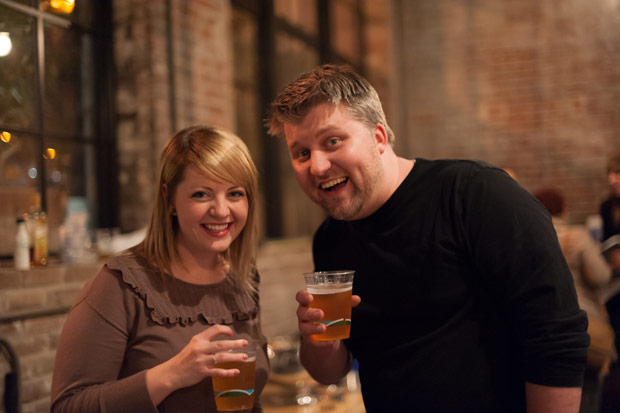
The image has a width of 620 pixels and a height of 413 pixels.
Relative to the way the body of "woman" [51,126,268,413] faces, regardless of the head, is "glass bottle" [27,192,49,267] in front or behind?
behind

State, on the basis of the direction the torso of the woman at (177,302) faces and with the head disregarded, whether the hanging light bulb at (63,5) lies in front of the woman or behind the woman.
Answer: behind

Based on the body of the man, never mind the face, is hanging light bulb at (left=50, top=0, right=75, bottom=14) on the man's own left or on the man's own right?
on the man's own right

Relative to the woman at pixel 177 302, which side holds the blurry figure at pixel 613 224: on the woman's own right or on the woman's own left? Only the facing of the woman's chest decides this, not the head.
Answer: on the woman's own left

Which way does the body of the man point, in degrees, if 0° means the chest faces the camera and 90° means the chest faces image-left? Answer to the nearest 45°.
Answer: approximately 45°

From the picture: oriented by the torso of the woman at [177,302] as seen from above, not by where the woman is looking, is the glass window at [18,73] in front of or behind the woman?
behind

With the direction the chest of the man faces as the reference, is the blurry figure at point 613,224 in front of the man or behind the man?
behind

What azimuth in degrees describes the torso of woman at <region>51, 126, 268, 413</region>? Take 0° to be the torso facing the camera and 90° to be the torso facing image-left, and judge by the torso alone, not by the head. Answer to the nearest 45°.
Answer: approximately 315°
